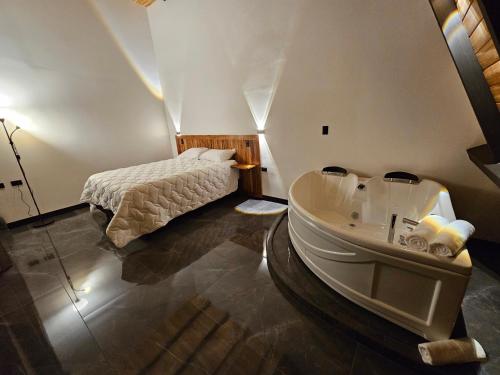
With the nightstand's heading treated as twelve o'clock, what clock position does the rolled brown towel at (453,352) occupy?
The rolled brown towel is roughly at 10 o'clock from the nightstand.

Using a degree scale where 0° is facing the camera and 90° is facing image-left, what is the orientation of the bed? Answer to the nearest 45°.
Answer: approximately 45°

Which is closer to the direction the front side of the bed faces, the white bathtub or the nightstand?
the white bathtub

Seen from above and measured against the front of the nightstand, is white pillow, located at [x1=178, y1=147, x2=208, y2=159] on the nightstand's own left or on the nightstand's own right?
on the nightstand's own right

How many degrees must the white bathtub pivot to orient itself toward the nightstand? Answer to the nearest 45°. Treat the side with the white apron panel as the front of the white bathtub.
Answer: approximately 90° to its right

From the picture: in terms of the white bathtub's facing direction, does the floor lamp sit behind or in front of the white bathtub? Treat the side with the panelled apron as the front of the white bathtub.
in front

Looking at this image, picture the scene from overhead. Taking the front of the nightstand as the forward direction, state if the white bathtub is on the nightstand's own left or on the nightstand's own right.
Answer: on the nightstand's own left

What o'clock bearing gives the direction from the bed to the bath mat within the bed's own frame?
The bath mat is roughly at 8 o'clock from the bed.

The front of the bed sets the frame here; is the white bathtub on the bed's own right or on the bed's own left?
on the bed's own left

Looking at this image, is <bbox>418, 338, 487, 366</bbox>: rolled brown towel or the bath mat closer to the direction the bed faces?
the rolled brown towel

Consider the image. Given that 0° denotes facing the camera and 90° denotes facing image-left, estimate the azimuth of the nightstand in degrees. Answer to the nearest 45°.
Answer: approximately 45°

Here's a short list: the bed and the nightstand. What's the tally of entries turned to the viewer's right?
0

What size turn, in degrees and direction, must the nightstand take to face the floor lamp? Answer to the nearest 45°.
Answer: approximately 45° to its right
